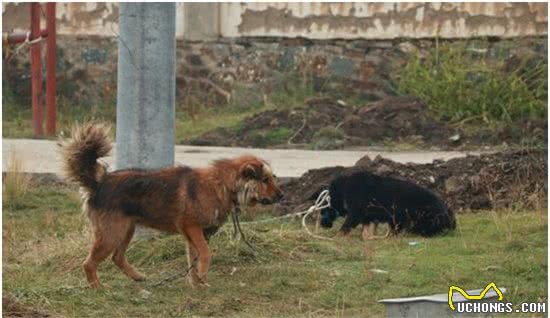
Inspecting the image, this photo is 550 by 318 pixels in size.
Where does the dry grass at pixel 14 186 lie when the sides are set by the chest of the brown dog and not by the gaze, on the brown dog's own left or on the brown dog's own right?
on the brown dog's own left

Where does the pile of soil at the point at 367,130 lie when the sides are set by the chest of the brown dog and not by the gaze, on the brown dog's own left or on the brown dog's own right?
on the brown dog's own left

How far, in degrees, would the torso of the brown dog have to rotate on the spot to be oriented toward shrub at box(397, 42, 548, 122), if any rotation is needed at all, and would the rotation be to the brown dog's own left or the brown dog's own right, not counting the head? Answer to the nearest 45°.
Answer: approximately 45° to the brown dog's own left

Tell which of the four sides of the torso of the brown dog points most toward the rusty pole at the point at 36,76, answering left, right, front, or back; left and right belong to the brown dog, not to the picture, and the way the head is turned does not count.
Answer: left

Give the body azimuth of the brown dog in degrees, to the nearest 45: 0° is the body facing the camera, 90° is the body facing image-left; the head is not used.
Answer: approximately 270°

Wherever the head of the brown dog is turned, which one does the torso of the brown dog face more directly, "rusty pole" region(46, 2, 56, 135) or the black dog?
the black dog
